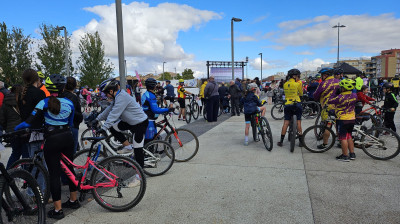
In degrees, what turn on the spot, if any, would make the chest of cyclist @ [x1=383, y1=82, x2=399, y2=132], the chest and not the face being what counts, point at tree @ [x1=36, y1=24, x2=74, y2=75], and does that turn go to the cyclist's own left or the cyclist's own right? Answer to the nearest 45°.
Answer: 0° — they already face it

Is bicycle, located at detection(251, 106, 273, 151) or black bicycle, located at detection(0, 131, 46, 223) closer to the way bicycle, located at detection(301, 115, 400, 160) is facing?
the bicycle

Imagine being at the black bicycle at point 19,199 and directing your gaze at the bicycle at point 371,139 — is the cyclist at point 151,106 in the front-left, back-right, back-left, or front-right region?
front-left

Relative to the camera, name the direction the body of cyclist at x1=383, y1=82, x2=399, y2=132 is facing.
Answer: to the viewer's left

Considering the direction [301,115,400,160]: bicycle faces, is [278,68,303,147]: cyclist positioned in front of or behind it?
in front

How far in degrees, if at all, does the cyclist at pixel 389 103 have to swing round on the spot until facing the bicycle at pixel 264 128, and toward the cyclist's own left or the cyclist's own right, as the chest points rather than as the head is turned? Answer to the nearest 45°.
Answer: approximately 45° to the cyclist's own left

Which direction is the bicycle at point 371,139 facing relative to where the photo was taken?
to the viewer's left

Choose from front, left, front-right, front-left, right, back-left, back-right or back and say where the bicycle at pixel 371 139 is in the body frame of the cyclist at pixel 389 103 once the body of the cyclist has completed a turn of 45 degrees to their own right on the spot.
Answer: back-left

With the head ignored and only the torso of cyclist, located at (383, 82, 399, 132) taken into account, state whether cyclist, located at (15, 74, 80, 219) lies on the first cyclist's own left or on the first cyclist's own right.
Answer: on the first cyclist's own left

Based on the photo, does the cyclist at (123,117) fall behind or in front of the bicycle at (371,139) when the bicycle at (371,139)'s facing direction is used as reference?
in front
